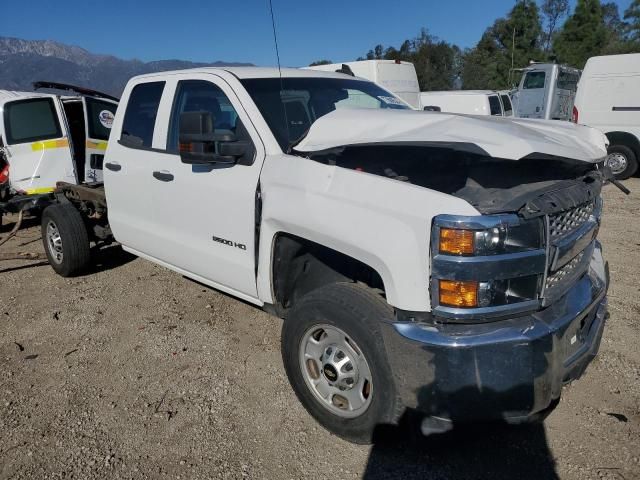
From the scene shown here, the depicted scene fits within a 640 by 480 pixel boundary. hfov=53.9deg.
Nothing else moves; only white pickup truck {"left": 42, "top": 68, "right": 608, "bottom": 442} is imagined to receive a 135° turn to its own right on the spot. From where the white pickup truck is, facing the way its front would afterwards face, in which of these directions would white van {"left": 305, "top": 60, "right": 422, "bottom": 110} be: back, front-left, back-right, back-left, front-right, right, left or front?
right

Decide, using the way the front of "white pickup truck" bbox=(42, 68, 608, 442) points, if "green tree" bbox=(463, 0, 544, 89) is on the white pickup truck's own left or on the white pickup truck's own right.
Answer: on the white pickup truck's own left

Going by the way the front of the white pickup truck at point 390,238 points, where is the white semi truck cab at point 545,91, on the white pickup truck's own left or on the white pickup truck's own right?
on the white pickup truck's own left

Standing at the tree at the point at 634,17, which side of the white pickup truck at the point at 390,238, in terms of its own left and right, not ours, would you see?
left

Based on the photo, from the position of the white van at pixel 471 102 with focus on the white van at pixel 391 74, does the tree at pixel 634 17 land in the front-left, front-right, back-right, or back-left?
back-right

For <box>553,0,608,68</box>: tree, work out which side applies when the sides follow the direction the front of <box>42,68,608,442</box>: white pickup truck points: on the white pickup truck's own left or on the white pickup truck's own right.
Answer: on the white pickup truck's own left

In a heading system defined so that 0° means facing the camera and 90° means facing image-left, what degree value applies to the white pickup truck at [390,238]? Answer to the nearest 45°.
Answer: approximately 315°

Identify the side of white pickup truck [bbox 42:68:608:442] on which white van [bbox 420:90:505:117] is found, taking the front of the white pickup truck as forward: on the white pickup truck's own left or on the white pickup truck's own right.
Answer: on the white pickup truck's own left

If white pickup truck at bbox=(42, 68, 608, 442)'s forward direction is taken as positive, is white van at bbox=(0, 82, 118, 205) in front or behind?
behind
